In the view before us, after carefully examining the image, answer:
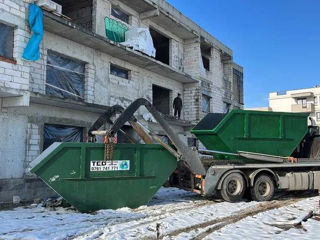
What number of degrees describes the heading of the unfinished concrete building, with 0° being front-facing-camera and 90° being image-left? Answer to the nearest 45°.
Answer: approximately 315°

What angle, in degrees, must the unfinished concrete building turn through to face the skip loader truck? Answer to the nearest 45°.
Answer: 0° — it already faces it

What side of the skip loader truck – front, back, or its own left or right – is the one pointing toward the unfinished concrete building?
left

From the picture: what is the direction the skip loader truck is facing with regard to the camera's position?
facing away from the viewer and to the right of the viewer

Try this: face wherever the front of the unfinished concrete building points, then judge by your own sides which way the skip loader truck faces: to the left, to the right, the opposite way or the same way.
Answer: to the left
